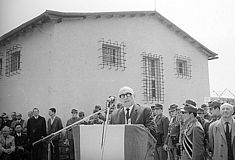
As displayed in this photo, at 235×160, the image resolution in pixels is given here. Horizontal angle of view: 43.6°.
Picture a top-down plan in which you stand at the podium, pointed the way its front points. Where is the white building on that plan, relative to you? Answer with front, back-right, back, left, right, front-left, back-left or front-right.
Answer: back

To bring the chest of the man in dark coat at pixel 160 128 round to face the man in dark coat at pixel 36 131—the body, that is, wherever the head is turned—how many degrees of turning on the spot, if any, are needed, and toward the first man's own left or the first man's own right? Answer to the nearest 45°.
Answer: approximately 45° to the first man's own right

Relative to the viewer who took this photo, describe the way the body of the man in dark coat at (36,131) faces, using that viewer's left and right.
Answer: facing the viewer

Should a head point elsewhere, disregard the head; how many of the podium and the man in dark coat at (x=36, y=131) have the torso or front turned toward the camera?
2

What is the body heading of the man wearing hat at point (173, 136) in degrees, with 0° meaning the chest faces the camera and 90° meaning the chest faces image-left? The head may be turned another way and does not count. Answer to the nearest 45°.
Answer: approximately 45°

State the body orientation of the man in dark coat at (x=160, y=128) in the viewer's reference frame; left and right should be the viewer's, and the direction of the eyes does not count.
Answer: facing the viewer and to the left of the viewer

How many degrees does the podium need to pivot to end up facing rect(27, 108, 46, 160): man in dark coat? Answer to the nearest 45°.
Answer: approximately 135° to its right

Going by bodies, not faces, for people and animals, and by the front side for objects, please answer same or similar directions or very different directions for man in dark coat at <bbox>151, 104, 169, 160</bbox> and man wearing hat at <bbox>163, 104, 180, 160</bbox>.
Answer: same or similar directions

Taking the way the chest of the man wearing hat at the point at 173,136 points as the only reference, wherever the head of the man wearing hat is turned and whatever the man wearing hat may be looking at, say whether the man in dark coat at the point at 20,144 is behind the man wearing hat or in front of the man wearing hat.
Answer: in front
